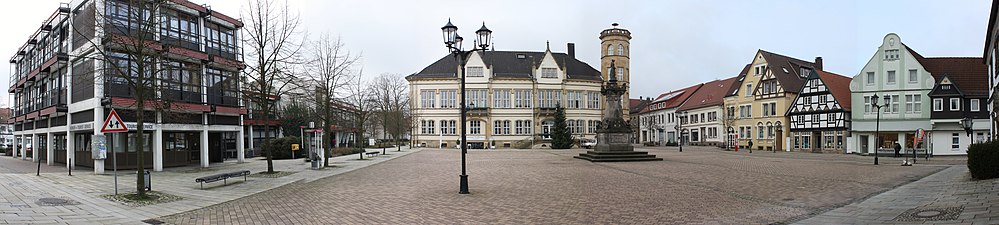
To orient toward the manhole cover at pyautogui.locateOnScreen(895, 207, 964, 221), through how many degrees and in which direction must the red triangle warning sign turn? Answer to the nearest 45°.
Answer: approximately 45° to its left

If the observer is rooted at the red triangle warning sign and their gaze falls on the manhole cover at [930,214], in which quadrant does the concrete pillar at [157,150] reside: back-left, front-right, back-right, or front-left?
back-left

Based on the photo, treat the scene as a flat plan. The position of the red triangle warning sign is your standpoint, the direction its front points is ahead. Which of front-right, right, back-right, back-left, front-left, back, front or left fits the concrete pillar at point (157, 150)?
back

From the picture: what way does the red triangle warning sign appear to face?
toward the camera

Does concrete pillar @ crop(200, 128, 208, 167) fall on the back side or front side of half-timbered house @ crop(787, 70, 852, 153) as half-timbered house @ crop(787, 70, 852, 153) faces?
on the front side

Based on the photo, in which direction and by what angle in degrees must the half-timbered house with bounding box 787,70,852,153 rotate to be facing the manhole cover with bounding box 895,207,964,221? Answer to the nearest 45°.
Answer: approximately 45° to its left

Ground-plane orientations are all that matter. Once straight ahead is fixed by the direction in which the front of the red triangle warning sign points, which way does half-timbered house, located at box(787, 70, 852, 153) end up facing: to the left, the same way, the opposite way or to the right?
to the right

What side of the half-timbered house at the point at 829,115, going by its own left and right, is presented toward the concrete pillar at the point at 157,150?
front

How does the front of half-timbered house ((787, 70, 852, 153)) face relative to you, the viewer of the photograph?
facing the viewer and to the left of the viewer
